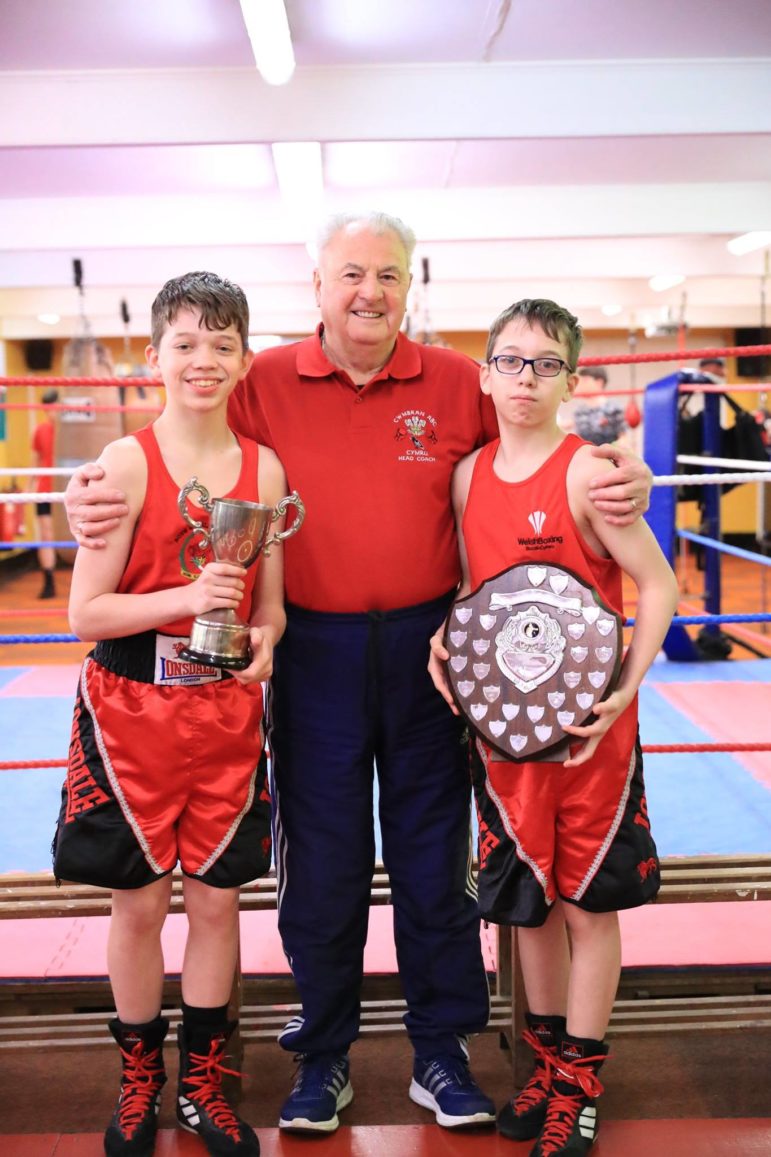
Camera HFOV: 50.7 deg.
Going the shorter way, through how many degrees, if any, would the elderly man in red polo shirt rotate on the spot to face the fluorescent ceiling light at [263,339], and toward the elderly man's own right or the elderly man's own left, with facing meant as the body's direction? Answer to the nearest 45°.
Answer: approximately 180°

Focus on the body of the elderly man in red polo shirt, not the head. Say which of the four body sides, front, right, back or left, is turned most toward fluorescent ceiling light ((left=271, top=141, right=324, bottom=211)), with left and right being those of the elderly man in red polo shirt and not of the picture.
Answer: back

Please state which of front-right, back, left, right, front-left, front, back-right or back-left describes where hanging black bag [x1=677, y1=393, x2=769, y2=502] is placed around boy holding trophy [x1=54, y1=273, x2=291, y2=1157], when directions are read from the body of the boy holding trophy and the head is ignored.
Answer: back-left

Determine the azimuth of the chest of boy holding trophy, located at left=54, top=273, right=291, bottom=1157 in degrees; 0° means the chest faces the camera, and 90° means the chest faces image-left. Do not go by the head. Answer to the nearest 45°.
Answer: approximately 0°

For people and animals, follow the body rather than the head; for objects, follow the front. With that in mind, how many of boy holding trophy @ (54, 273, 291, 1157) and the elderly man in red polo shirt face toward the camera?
2

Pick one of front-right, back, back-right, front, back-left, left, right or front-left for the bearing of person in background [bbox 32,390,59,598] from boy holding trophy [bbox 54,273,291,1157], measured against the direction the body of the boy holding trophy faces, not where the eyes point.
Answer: back

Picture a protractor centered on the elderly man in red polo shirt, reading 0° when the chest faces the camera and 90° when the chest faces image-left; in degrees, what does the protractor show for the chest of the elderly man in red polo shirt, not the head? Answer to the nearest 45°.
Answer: approximately 0°
